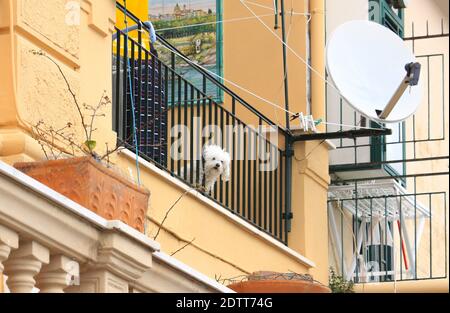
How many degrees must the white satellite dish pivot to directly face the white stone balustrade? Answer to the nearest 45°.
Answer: approximately 45° to its right

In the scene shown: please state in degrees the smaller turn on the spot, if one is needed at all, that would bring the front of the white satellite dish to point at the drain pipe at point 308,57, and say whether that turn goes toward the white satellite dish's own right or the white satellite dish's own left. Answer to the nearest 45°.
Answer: approximately 180°

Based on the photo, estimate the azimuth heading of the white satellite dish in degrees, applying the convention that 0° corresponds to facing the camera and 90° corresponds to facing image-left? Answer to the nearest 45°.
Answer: approximately 315°

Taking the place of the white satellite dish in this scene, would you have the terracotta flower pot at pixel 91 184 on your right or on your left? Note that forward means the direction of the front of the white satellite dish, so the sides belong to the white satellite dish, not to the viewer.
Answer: on your right

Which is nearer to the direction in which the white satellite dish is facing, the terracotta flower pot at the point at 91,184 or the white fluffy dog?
the terracotta flower pot

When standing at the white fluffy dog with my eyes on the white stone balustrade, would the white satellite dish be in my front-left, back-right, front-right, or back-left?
back-left

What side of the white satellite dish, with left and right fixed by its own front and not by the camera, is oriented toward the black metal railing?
right

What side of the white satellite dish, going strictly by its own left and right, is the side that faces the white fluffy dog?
right
